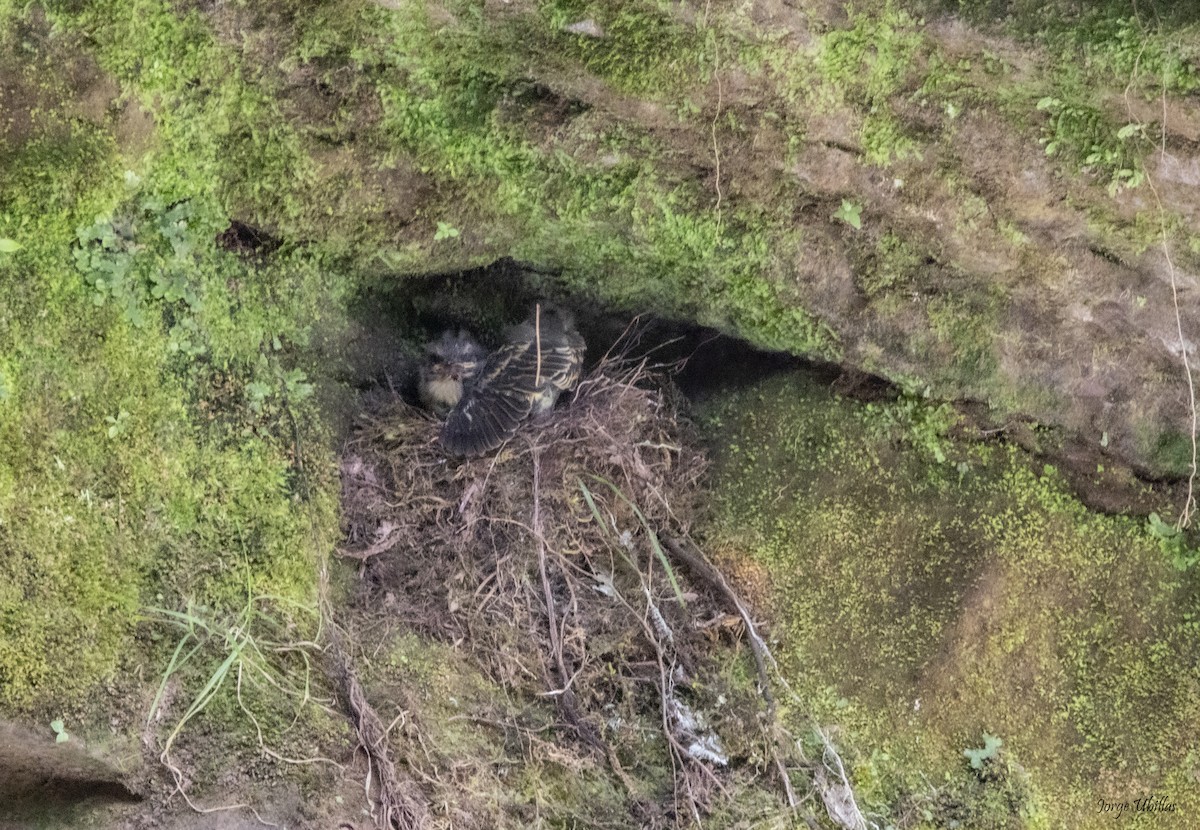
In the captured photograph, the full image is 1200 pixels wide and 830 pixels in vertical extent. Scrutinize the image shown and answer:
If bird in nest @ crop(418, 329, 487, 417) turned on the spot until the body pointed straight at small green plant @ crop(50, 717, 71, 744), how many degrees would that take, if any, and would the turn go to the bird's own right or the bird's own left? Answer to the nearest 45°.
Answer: approximately 45° to the bird's own right

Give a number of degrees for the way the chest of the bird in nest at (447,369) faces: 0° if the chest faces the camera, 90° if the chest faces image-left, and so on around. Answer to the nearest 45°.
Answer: approximately 0°

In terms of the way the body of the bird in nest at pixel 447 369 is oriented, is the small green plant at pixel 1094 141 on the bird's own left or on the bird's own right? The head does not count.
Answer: on the bird's own left

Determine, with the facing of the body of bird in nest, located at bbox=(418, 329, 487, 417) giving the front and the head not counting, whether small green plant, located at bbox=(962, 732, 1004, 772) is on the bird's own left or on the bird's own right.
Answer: on the bird's own left
